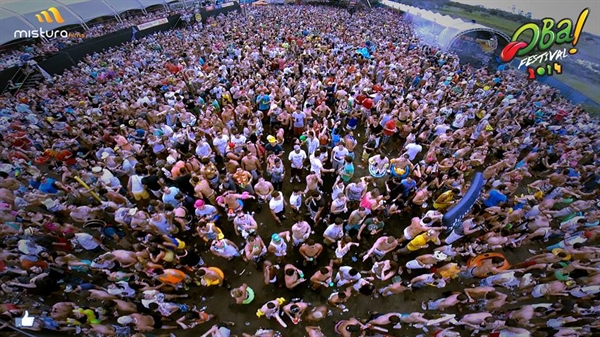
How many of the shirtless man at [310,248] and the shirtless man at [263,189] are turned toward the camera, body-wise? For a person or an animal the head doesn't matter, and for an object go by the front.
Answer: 2

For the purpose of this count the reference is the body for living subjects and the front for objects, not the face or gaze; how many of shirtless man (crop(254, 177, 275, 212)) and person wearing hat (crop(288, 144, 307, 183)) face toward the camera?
2

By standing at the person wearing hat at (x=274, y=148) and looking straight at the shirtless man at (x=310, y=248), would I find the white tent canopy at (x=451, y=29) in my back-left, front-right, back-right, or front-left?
back-left

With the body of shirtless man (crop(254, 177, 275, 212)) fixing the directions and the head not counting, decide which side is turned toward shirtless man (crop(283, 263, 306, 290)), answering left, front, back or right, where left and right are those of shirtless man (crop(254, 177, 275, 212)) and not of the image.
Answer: front

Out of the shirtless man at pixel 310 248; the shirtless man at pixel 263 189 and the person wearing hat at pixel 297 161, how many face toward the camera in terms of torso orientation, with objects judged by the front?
3

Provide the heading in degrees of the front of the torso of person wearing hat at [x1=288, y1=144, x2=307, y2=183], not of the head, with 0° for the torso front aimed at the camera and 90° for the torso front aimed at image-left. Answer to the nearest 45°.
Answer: approximately 0°

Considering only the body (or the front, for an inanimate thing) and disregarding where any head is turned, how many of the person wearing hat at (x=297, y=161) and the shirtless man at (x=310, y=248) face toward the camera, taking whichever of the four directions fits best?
2
